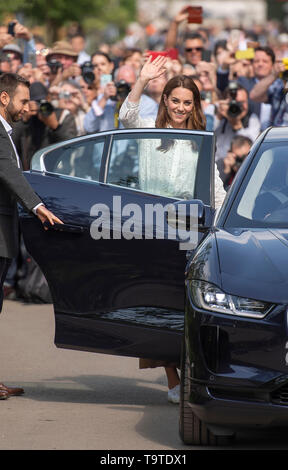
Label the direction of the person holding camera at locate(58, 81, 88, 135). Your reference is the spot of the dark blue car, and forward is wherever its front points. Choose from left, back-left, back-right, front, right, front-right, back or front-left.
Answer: back

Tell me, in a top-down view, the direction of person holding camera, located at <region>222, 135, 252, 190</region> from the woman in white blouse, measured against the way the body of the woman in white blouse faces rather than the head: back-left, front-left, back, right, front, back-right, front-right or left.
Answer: back

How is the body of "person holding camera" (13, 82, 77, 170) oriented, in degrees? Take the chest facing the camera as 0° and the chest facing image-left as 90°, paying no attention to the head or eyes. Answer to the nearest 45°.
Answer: approximately 0°

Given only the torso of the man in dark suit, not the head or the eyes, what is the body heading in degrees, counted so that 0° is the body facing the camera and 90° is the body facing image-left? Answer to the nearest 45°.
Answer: approximately 270°

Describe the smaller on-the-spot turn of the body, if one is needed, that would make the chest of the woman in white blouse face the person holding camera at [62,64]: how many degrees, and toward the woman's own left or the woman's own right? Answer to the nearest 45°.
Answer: approximately 180°
